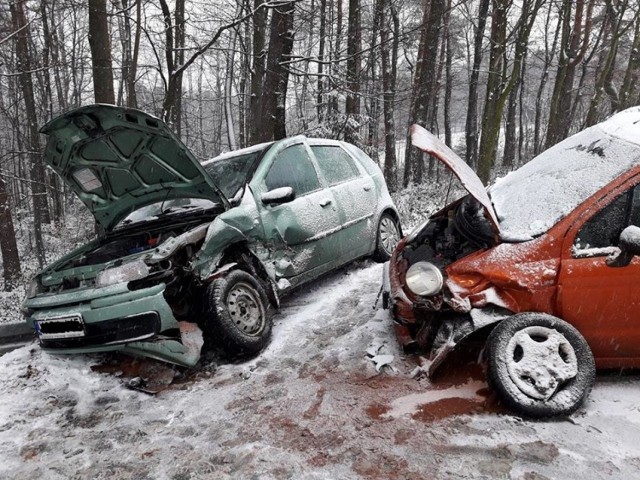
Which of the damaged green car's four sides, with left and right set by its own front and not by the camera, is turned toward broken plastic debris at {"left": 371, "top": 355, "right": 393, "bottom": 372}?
left

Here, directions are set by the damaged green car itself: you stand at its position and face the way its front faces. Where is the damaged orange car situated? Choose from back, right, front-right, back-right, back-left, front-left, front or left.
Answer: left

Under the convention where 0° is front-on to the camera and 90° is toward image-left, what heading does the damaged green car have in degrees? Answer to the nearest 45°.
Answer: approximately 45°
